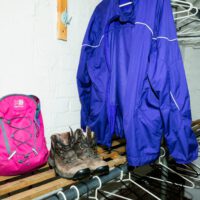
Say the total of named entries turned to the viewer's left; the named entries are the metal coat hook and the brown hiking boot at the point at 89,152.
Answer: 0

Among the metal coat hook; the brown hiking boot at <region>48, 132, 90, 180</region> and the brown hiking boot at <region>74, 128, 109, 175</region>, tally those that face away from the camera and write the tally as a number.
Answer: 0

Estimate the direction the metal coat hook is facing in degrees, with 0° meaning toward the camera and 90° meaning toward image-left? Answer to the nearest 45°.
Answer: approximately 315°

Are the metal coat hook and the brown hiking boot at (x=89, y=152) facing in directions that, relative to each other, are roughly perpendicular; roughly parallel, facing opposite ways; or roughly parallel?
roughly parallel

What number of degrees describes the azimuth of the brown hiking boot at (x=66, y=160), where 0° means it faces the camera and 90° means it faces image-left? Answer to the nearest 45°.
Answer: approximately 315°

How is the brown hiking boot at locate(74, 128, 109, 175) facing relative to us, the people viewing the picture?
facing the viewer and to the right of the viewer

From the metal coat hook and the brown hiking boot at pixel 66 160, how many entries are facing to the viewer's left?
0

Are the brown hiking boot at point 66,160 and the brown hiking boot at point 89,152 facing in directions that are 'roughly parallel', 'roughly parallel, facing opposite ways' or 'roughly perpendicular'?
roughly parallel
